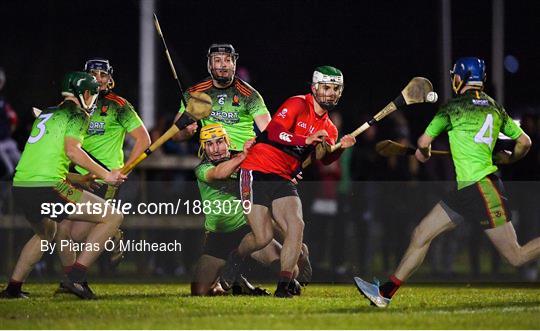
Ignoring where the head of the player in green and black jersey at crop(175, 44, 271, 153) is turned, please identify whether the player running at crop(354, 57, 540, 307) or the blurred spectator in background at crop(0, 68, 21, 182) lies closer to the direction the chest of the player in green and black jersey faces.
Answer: the player running

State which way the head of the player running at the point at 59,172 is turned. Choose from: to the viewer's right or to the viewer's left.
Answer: to the viewer's right

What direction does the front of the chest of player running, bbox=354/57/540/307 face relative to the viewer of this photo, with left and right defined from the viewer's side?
facing away from the viewer and to the left of the viewer

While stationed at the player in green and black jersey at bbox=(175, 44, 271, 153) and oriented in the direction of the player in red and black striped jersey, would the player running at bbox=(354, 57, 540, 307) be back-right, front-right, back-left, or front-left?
front-left

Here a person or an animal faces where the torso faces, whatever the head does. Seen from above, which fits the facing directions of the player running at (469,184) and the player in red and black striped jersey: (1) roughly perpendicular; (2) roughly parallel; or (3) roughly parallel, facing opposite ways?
roughly parallel, facing opposite ways

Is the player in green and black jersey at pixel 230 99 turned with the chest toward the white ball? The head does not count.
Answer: no

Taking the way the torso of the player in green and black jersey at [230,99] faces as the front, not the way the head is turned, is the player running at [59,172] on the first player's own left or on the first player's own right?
on the first player's own right

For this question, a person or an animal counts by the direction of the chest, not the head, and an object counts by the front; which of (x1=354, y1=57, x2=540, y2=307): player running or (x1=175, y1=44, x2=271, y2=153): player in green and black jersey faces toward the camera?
the player in green and black jersey

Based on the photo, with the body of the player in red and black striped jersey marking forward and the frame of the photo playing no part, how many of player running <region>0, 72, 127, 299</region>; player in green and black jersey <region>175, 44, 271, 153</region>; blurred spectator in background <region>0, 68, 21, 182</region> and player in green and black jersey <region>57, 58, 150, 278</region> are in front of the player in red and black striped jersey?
0

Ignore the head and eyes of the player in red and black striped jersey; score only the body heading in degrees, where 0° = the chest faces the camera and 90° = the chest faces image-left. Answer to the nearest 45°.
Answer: approximately 315°

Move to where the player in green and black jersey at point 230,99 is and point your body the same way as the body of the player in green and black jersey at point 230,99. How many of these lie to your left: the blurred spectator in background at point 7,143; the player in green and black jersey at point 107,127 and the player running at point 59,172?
0

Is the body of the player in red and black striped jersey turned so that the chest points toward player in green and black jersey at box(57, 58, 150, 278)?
no

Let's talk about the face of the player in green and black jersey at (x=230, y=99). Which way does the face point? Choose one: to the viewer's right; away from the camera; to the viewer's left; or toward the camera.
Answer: toward the camera

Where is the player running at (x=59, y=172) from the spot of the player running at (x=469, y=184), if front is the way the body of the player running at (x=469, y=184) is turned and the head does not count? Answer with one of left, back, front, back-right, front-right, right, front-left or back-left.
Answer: front-left

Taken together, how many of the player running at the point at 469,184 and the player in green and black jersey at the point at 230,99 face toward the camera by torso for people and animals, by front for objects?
1

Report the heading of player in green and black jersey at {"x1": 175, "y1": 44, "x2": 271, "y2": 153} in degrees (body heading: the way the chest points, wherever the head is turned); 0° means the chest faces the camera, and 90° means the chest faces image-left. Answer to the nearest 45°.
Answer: approximately 0°
